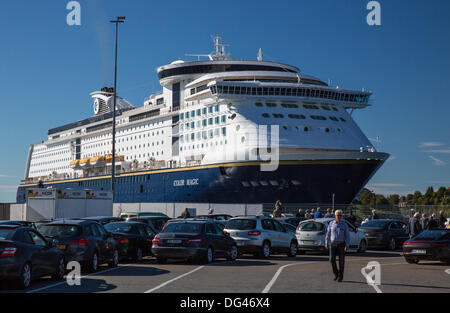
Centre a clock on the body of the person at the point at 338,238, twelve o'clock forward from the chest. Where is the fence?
The fence is roughly at 6 o'clock from the person.

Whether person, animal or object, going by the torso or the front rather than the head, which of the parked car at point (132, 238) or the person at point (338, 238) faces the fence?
the parked car

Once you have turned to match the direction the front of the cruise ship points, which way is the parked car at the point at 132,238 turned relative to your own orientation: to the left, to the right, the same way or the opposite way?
to the left

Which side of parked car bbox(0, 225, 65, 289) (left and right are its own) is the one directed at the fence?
front

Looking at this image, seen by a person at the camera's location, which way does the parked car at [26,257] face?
facing away from the viewer and to the right of the viewer

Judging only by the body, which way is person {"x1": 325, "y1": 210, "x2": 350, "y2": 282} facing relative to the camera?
toward the camera

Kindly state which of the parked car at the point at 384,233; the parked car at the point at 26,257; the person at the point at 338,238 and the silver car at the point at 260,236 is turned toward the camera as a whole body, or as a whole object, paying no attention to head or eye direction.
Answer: the person

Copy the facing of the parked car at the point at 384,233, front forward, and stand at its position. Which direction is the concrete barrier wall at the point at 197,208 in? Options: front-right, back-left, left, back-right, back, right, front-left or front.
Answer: left

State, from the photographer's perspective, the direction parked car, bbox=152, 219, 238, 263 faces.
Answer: facing away from the viewer and to the right of the viewer
